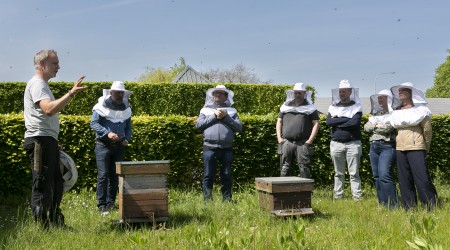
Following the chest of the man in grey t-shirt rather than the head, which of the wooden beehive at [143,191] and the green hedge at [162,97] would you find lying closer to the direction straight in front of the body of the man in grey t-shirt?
the wooden beehive

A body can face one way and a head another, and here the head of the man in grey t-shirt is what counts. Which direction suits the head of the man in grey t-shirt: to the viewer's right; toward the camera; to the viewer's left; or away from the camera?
to the viewer's right

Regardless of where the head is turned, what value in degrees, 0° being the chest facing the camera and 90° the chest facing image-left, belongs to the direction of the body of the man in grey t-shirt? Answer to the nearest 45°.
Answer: approximately 270°

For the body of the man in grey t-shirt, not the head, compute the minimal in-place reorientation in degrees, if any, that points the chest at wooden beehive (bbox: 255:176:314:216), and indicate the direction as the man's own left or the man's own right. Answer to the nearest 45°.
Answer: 0° — they already face it

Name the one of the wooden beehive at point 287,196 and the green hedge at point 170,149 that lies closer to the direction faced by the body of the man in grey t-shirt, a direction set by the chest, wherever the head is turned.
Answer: the wooden beehive

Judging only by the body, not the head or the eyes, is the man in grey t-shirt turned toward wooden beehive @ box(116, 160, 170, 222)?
yes

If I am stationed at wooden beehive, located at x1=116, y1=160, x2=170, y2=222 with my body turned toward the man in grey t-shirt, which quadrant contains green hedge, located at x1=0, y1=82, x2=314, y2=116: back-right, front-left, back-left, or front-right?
back-right

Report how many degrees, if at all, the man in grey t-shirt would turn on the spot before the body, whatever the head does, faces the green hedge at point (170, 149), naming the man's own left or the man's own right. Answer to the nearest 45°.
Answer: approximately 45° to the man's own left

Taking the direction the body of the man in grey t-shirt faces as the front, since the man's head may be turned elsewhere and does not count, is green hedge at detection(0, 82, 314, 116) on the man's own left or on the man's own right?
on the man's own left

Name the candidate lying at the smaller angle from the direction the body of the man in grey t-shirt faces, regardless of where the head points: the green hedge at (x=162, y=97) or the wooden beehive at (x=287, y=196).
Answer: the wooden beehive
